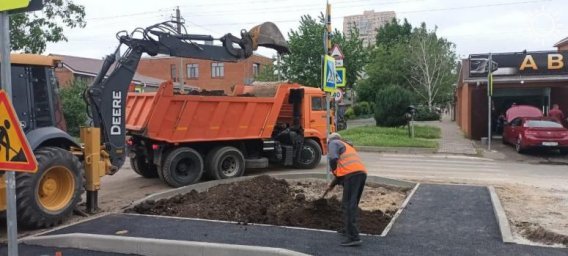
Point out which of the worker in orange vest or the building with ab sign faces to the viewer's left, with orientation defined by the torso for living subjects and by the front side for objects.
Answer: the worker in orange vest

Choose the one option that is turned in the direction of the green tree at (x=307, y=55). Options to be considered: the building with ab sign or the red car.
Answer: the red car

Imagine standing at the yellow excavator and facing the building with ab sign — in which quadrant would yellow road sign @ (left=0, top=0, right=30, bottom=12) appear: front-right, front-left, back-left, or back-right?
back-right

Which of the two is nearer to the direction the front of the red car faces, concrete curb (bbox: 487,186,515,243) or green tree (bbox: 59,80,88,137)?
the green tree

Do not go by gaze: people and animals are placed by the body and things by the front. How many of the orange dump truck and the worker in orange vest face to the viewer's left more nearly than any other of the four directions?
1

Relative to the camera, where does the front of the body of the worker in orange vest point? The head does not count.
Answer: to the viewer's left

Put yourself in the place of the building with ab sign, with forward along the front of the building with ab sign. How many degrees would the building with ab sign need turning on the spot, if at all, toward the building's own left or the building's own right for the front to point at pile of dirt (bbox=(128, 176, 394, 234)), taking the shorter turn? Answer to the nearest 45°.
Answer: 0° — it already faces it

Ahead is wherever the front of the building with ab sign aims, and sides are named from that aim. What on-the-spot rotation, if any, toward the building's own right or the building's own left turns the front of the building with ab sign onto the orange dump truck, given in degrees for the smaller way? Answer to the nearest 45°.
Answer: approximately 45° to the building's own right

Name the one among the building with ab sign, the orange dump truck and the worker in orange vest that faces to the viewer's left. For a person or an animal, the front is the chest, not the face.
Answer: the worker in orange vest

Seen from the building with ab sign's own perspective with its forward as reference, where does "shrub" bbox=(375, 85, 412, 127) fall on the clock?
The shrub is roughly at 4 o'clock from the building with ab sign.
